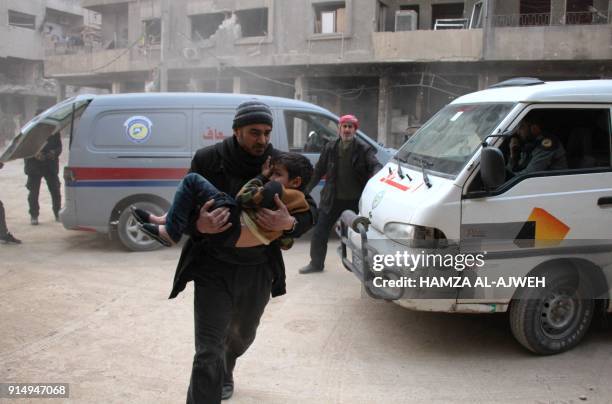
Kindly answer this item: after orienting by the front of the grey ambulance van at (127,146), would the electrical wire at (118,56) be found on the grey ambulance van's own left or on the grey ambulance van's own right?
on the grey ambulance van's own left

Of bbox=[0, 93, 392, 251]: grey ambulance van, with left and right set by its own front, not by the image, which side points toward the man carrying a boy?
right

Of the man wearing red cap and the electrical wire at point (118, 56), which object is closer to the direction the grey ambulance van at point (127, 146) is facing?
the man wearing red cap

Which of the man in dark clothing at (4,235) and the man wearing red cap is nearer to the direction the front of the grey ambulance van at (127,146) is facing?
the man wearing red cap

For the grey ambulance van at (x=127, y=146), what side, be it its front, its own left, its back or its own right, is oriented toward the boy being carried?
right

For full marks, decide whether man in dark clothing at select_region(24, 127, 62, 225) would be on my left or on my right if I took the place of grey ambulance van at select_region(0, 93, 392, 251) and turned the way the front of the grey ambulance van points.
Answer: on my left

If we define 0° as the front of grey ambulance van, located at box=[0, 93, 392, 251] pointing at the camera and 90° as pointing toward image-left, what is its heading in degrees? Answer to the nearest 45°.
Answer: approximately 270°

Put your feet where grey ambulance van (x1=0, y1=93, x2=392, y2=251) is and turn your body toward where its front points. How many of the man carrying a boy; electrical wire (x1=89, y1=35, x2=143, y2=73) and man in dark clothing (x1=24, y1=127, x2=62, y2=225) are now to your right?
1
